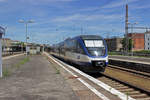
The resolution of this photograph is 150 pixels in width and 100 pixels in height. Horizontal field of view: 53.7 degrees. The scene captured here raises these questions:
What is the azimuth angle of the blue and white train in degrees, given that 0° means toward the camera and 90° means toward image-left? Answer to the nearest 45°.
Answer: approximately 315°

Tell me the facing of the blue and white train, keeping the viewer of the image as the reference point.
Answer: facing the viewer and to the right of the viewer
